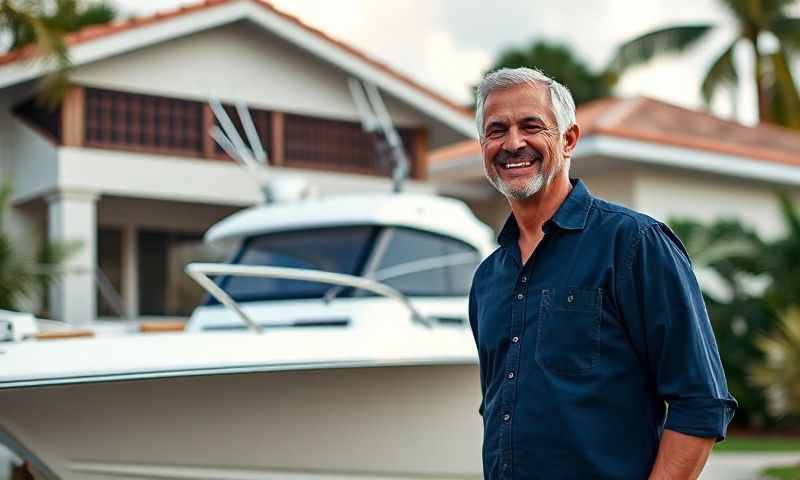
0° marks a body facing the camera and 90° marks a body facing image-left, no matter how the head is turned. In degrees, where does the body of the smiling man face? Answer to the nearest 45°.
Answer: approximately 45°

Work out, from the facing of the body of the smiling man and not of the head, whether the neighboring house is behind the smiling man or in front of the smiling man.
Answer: behind

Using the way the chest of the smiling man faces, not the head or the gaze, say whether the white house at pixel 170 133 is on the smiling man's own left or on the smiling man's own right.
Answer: on the smiling man's own right

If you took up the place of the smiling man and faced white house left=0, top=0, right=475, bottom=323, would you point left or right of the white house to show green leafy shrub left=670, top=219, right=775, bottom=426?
right

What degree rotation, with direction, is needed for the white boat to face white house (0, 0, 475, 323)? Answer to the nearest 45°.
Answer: approximately 135° to its right

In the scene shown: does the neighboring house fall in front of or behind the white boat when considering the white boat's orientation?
behind

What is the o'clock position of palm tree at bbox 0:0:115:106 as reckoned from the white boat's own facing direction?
The palm tree is roughly at 4 o'clock from the white boat.

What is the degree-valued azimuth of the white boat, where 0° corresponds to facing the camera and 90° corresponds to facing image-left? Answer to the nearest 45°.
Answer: approximately 45°
